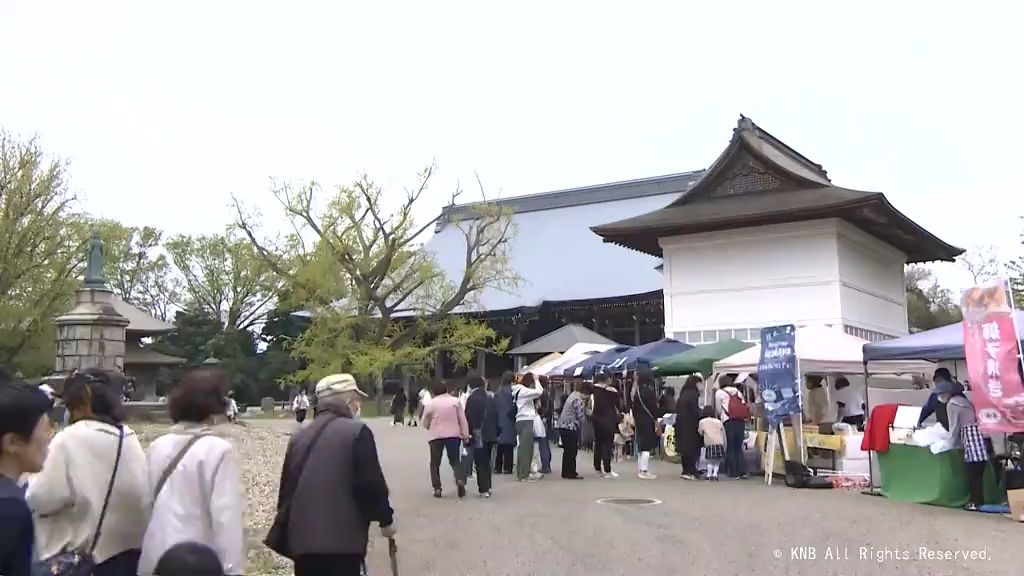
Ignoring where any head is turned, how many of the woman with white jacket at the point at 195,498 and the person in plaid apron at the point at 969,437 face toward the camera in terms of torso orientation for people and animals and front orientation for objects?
0

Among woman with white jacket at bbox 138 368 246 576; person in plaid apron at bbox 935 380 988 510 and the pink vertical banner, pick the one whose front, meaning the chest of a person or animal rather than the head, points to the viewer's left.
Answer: the person in plaid apron

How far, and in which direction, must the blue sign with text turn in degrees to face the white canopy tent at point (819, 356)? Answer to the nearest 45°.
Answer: approximately 180°

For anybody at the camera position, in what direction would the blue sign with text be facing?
facing the viewer

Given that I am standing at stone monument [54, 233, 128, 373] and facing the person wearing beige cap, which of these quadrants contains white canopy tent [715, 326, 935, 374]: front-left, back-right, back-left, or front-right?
front-left

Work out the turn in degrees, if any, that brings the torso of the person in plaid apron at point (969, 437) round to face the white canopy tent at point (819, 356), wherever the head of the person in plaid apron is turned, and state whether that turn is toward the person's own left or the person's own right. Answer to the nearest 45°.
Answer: approximately 45° to the person's own right

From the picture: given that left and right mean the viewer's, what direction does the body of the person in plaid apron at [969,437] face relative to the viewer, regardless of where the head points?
facing to the left of the viewer

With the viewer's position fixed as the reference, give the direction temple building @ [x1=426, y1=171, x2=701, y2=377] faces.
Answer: facing the viewer and to the left of the viewer

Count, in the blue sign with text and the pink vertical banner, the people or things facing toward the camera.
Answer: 2

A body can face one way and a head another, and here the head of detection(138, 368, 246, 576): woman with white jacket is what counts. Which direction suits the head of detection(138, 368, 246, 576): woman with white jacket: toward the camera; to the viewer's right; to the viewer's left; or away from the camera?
away from the camera

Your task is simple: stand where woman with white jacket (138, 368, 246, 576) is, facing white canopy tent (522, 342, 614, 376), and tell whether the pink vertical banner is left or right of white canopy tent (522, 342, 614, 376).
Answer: right

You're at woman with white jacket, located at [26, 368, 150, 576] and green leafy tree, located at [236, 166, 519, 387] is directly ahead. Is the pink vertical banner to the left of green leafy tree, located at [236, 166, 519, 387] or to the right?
right

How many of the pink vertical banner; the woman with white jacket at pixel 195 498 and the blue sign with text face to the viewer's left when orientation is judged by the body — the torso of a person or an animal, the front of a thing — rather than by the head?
0

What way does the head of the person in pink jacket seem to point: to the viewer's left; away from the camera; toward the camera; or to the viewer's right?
away from the camera

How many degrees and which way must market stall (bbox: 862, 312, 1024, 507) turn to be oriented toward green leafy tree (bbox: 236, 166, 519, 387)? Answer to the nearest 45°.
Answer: approximately 90° to its right

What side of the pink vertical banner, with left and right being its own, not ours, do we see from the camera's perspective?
front

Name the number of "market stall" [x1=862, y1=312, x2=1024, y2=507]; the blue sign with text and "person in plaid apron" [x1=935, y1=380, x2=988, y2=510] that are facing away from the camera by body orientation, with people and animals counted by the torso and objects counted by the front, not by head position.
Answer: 0
